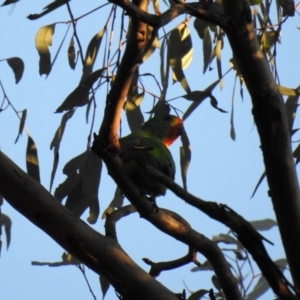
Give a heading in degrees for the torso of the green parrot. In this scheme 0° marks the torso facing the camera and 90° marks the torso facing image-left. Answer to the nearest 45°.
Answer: approximately 270°
